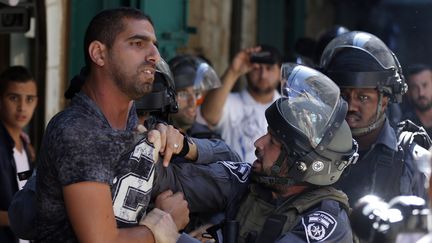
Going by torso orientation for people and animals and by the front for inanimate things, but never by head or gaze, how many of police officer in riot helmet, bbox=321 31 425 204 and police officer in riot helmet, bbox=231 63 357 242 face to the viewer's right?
0

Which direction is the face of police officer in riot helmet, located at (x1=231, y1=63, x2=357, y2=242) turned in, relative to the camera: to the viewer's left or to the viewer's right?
to the viewer's left

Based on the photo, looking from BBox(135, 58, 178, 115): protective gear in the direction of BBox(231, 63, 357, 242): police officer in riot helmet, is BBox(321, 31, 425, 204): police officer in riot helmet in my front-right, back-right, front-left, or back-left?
front-left

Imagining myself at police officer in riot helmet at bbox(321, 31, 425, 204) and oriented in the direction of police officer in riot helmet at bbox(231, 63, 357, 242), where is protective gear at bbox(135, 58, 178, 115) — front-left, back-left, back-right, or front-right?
front-right

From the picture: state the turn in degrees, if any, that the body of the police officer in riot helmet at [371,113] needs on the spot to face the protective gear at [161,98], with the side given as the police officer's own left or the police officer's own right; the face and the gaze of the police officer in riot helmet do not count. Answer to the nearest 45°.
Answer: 0° — they already face it

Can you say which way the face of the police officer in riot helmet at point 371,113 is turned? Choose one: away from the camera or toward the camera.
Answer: toward the camera

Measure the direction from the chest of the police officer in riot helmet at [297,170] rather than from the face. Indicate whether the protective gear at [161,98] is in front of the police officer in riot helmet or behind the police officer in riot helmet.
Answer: in front

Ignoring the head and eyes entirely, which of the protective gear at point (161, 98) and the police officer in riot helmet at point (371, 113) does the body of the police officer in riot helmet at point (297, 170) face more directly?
the protective gear

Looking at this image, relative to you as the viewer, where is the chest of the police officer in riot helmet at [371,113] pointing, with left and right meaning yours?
facing the viewer and to the left of the viewer

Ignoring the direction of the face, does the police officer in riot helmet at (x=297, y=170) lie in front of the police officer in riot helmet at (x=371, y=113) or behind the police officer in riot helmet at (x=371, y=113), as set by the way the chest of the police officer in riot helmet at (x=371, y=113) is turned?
in front

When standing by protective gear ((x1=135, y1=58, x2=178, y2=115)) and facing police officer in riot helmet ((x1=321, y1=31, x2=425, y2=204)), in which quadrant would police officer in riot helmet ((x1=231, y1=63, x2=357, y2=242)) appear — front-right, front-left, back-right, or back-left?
front-right

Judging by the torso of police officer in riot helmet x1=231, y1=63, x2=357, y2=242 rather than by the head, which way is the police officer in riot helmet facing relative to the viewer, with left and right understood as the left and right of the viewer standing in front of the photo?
facing to the left of the viewer
